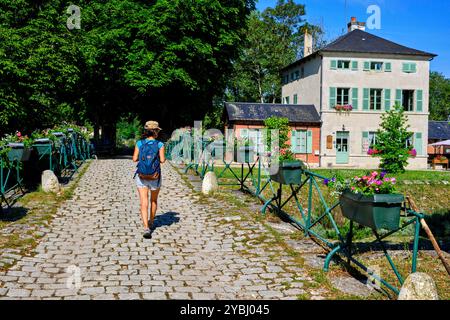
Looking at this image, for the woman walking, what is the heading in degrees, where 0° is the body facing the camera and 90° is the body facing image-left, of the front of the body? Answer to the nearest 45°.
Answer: approximately 180°

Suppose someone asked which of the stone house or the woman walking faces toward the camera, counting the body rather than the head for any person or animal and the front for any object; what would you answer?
the stone house

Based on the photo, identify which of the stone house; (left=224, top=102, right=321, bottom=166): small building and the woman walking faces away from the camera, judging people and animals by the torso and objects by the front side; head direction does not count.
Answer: the woman walking

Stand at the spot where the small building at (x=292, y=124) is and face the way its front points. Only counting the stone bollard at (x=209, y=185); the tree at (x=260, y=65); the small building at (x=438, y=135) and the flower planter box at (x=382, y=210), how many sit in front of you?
2

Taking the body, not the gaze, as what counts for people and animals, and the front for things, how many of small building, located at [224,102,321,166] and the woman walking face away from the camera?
1

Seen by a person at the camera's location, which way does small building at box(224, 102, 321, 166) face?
facing the viewer

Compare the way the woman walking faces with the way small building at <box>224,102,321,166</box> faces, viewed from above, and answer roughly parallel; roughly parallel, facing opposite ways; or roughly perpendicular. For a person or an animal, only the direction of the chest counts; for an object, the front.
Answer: roughly parallel, facing opposite ways

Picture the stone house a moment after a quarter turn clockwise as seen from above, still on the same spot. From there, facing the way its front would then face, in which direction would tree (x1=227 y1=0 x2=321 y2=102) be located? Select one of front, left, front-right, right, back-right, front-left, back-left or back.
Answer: front-right

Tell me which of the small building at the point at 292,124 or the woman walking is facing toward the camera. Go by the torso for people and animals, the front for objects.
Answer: the small building

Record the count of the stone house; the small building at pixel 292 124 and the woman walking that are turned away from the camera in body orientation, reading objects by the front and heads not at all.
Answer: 1

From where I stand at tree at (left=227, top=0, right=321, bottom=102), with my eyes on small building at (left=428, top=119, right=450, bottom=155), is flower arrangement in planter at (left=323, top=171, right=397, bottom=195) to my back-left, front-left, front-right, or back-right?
front-right

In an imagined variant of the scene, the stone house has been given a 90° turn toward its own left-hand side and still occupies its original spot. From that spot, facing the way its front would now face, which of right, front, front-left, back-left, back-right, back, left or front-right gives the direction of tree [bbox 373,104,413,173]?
right

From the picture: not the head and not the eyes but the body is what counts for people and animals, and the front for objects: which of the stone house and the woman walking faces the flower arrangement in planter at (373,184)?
the stone house

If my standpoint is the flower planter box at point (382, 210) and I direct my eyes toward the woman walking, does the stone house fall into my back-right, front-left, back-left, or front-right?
front-right

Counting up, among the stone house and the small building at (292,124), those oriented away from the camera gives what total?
0
